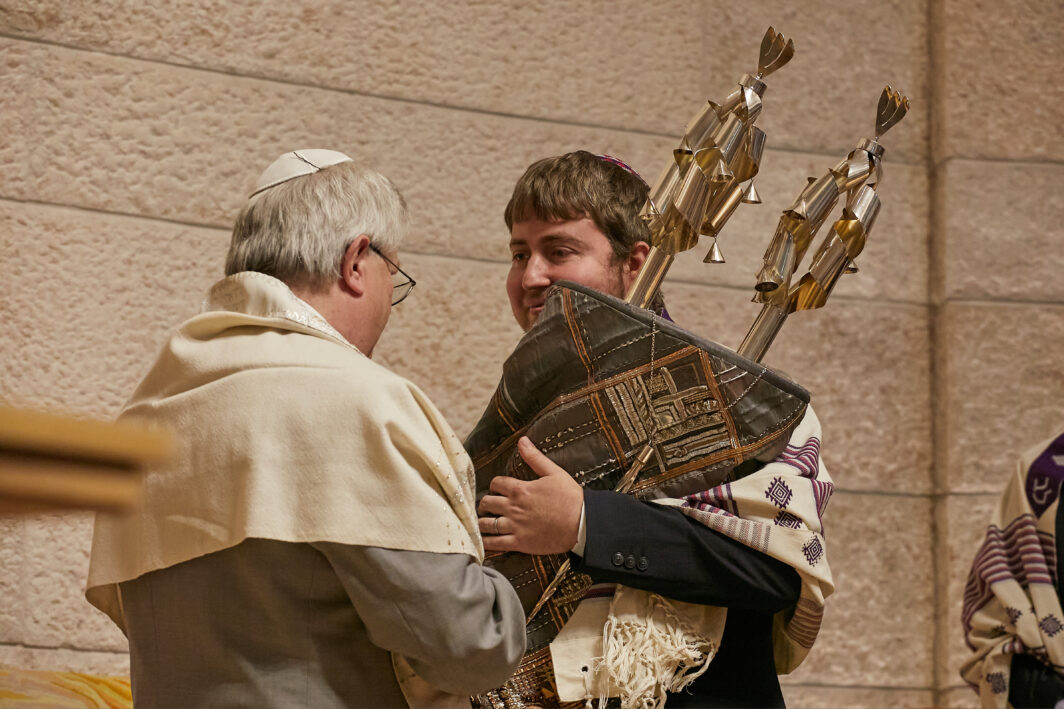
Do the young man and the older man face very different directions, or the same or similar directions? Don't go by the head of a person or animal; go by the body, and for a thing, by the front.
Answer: very different directions

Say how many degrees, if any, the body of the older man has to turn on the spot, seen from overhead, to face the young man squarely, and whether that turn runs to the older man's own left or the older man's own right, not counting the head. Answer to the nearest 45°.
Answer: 0° — they already face them

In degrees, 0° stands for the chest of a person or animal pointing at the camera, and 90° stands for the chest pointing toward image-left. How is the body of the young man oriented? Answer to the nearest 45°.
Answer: approximately 45°

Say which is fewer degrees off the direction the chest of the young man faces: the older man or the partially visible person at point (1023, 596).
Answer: the older man

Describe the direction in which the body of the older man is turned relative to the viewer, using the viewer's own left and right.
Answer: facing away from the viewer and to the right of the viewer

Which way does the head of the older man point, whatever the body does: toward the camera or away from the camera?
away from the camera

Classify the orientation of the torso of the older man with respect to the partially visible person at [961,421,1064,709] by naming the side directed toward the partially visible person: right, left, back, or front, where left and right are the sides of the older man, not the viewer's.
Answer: front

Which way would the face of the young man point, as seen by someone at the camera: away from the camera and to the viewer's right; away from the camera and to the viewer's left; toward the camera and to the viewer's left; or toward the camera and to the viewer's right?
toward the camera and to the viewer's left

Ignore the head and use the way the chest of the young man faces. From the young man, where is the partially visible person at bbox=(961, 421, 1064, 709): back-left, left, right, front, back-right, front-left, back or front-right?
back

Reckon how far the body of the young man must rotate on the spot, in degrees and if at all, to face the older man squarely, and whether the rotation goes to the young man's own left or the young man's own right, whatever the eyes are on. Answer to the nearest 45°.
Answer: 0° — they already face them
